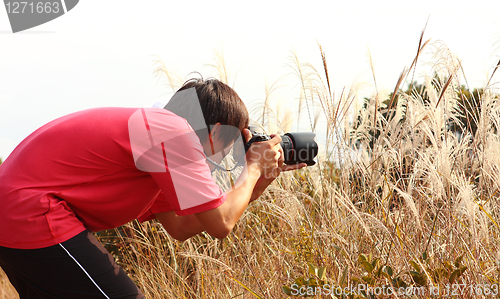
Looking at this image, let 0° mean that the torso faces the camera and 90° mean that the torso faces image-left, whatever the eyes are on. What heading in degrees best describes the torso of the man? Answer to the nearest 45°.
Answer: approximately 270°

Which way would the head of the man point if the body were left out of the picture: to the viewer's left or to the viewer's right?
to the viewer's right
